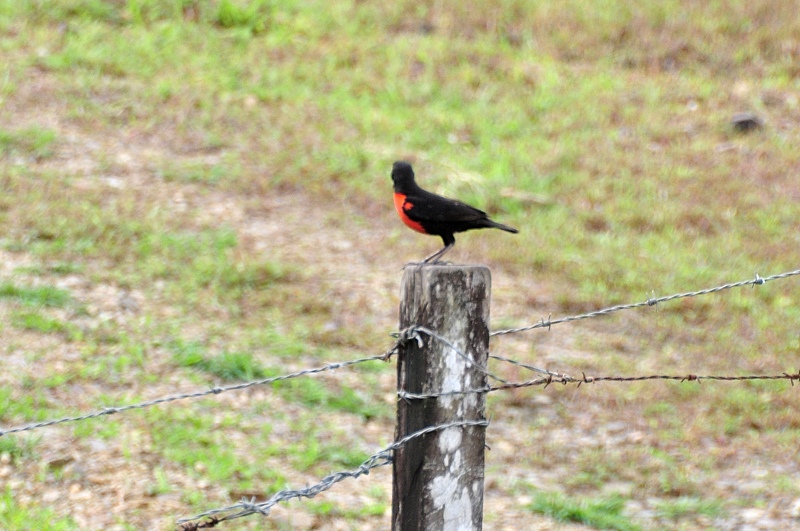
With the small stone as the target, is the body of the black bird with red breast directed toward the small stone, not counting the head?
no

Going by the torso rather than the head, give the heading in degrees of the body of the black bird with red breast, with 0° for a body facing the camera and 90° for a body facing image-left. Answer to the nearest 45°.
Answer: approximately 90°
